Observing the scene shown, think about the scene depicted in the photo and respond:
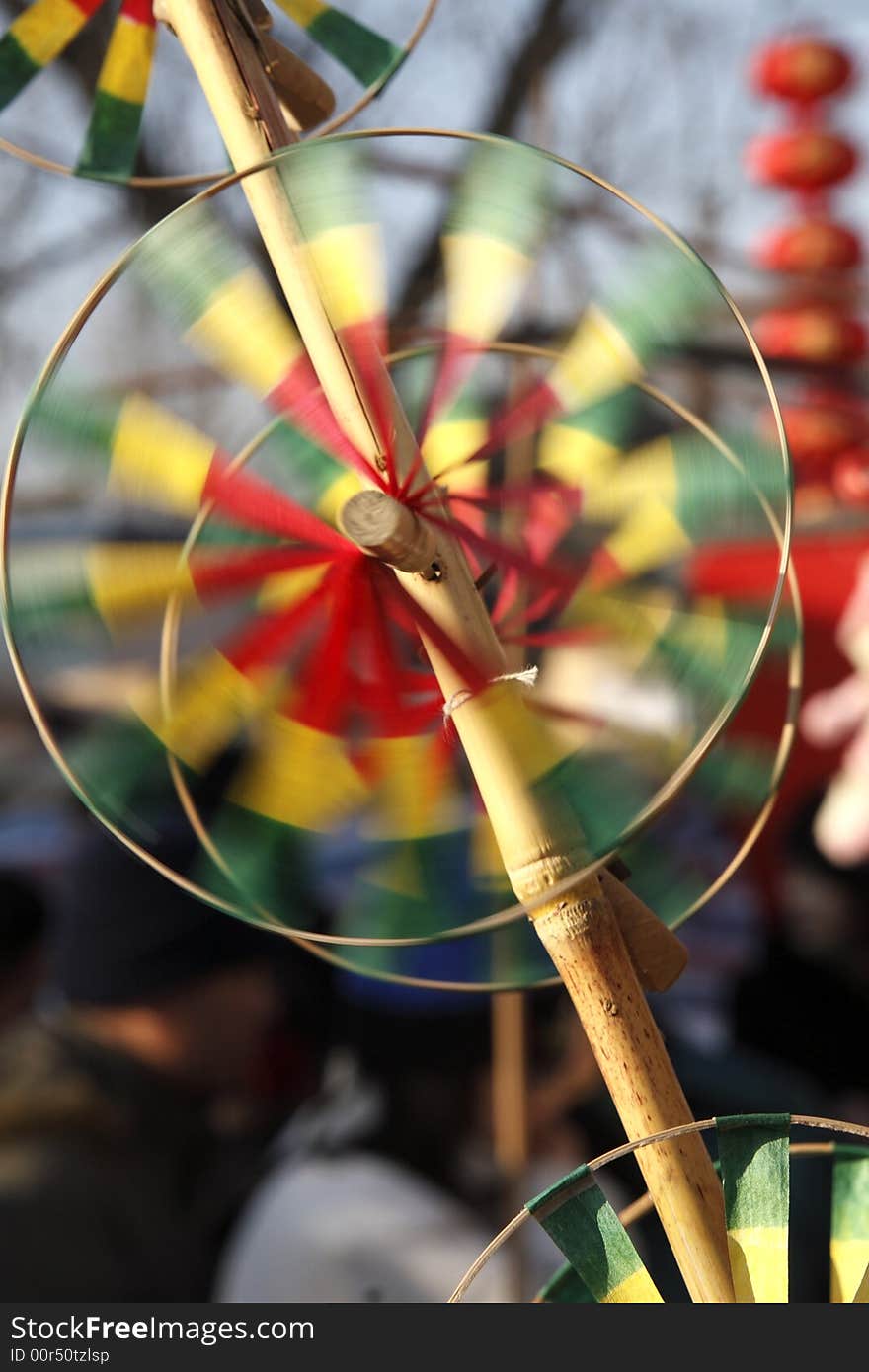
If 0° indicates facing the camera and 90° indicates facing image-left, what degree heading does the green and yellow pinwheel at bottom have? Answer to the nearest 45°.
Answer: approximately 0°

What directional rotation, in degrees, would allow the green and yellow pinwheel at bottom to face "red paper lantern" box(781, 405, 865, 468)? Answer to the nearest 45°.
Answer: approximately 180°

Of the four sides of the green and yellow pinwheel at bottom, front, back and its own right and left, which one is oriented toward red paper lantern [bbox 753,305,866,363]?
back
